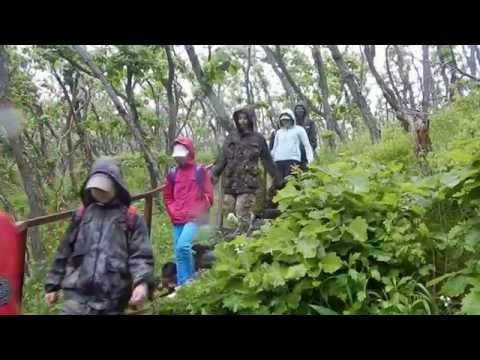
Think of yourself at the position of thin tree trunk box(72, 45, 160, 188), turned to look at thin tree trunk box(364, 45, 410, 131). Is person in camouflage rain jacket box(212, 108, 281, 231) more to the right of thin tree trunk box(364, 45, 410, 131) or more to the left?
right

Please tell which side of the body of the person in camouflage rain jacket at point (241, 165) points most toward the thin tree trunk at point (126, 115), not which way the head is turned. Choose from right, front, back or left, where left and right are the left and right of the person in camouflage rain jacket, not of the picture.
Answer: right

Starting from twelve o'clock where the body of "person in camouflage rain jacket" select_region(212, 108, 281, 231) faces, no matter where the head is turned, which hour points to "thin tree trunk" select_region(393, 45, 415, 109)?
The thin tree trunk is roughly at 7 o'clock from the person in camouflage rain jacket.

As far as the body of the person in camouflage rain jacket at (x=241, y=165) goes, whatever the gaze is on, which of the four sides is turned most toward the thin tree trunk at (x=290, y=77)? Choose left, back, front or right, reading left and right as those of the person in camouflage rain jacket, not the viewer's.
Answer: back

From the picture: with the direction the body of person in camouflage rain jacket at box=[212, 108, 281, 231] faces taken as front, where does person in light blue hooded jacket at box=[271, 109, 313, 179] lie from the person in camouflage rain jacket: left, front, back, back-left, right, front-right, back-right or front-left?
back-left

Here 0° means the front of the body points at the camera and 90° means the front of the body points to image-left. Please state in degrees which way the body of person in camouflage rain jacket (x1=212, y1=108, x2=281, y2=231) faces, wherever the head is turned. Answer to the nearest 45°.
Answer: approximately 0°

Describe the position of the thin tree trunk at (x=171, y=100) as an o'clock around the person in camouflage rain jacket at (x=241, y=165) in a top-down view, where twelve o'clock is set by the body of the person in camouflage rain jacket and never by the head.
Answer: The thin tree trunk is roughly at 5 o'clock from the person in camouflage rain jacket.

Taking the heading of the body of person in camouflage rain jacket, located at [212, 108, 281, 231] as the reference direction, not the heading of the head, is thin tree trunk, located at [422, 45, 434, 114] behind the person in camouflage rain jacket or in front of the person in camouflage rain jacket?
behind

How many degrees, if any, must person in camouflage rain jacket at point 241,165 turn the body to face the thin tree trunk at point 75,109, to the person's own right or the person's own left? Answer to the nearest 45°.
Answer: approximately 135° to the person's own right

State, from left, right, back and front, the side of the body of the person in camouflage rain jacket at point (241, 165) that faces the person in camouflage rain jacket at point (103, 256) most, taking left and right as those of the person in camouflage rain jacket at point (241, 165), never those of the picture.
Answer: front

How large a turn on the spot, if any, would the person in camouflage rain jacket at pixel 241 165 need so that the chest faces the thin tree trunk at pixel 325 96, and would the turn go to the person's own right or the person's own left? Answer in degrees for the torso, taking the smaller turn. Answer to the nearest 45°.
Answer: approximately 180°
